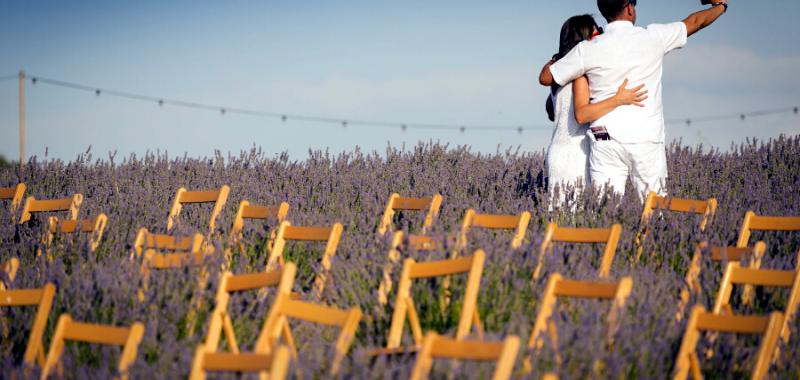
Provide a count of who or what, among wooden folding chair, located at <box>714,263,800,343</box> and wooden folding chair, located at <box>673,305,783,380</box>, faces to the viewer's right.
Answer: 0

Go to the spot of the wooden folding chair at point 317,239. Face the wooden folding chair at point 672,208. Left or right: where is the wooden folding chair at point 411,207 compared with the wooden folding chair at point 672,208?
left

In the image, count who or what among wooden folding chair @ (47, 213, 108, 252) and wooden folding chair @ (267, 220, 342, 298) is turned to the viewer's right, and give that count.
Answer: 0

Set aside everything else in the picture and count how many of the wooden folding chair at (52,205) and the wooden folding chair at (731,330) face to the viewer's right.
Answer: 0

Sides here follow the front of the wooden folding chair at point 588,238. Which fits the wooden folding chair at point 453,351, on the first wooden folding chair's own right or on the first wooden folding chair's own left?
on the first wooden folding chair's own left

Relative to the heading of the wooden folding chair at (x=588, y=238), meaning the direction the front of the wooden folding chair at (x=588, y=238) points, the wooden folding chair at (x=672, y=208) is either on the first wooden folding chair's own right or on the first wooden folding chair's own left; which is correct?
on the first wooden folding chair's own right
